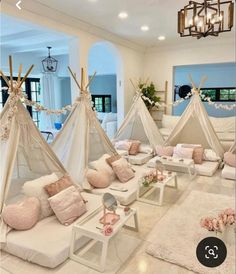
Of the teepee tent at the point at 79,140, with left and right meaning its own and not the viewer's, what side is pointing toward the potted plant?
left

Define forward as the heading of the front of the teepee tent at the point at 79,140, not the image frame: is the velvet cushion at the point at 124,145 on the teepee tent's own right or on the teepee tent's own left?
on the teepee tent's own left

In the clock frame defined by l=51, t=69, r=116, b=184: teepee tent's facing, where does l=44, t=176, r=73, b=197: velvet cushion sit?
The velvet cushion is roughly at 2 o'clock from the teepee tent.

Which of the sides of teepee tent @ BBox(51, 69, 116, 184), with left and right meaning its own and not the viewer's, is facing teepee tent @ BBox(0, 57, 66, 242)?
right

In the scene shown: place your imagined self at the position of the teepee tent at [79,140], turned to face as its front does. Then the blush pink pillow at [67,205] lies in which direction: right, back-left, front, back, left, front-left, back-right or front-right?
front-right

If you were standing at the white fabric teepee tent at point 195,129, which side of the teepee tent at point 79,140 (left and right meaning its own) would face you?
left

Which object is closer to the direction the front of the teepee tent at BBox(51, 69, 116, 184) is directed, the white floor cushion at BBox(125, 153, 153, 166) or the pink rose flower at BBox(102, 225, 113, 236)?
the pink rose flower

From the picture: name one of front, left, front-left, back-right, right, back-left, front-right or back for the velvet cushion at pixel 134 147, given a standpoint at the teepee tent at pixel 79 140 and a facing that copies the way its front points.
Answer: left

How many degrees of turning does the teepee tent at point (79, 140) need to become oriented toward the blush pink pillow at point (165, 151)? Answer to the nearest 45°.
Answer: approximately 90° to its left

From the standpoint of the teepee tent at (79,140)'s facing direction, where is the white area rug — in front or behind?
in front

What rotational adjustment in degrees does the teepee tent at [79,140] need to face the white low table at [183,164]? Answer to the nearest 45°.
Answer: approximately 45° to its left

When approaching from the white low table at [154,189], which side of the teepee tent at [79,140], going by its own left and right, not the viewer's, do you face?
front

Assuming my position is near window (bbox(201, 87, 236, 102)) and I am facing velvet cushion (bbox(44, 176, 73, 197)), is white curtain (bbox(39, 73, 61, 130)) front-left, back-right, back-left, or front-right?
front-right

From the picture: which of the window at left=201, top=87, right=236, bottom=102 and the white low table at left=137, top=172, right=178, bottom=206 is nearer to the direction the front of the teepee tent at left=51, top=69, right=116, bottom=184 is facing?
the white low table

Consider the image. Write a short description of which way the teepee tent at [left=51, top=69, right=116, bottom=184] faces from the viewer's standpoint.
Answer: facing the viewer and to the right of the viewer

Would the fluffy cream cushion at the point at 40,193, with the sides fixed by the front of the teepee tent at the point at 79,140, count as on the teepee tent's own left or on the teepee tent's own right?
on the teepee tent's own right
